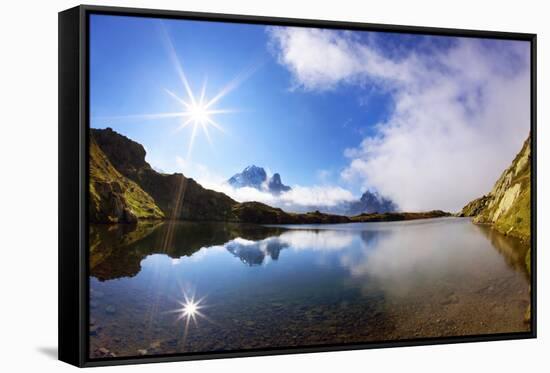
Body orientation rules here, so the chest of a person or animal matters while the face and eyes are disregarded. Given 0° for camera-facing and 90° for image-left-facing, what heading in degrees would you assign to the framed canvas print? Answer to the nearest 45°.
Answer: approximately 315°
